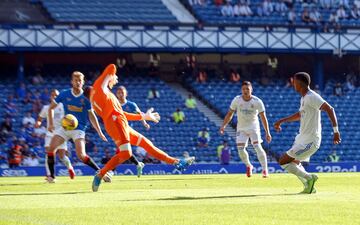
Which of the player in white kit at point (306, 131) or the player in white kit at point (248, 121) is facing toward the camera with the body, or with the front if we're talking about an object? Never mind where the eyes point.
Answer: the player in white kit at point (248, 121)

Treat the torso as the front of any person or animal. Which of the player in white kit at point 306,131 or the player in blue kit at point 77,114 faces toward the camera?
the player in blue kit

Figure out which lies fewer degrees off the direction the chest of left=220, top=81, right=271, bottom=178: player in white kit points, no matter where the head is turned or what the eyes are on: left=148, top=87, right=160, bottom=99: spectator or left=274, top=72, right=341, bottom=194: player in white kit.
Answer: the player in white kit

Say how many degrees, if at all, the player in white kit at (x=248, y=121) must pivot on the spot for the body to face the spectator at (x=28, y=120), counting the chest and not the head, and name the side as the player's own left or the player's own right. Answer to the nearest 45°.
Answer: approximately 135° to the player's own right

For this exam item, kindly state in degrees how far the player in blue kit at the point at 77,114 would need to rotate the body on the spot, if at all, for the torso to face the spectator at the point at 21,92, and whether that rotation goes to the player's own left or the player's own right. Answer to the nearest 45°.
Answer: approximately 180°

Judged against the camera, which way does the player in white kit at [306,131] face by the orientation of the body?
to the viewer's left

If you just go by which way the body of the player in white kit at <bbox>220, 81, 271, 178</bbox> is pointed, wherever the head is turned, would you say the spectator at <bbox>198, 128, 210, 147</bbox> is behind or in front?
behind

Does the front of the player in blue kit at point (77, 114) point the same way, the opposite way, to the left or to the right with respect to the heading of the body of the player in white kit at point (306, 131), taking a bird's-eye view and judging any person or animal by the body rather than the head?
to the left

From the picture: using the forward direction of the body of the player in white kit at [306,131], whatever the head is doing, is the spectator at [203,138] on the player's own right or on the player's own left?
on the player's own right

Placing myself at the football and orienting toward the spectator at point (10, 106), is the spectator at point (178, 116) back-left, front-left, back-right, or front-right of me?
front-right

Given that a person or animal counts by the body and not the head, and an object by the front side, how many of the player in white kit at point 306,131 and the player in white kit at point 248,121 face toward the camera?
1

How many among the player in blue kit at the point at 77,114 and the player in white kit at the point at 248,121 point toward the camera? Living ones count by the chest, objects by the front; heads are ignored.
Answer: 2

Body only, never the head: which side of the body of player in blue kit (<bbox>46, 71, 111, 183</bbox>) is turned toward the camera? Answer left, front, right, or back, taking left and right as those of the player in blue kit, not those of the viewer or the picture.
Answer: front

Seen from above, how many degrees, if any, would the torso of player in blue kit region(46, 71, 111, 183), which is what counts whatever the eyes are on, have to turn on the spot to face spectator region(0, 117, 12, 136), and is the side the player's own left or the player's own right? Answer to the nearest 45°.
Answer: approximately 180°

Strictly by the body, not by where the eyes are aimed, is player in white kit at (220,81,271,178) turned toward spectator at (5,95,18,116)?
no

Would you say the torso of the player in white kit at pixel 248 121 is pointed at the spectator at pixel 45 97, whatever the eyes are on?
no

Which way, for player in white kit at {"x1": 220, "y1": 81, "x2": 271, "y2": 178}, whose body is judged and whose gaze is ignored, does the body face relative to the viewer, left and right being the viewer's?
facing the viewer
